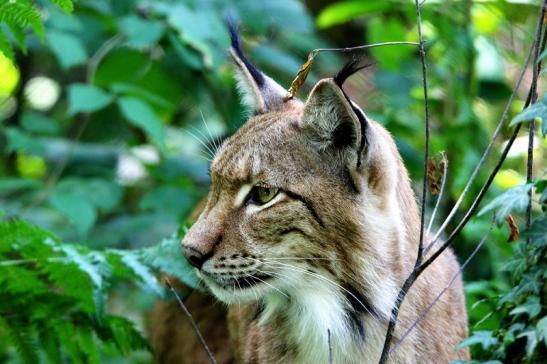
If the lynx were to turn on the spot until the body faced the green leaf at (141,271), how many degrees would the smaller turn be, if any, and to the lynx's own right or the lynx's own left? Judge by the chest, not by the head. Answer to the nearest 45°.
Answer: approximately 90° to the lynx's own right

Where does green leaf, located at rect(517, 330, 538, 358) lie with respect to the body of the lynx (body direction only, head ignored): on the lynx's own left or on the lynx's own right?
on the lynx's own left

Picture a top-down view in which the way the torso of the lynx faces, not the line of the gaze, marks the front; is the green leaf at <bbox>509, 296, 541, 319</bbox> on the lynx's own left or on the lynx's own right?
on the lynx's own left

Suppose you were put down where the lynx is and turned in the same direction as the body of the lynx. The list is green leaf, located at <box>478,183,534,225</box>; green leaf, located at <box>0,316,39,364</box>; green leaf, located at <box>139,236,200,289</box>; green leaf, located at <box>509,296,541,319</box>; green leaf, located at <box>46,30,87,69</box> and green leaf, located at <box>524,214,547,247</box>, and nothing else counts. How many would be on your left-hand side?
3

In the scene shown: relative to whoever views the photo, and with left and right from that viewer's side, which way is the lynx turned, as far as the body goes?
facing the viewer and to the left of the viewer

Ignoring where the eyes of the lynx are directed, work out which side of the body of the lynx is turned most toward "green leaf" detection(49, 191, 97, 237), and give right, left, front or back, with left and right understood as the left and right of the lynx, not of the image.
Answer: right

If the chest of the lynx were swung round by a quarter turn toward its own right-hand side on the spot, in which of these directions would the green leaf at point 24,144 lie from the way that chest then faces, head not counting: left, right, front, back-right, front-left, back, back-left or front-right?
front

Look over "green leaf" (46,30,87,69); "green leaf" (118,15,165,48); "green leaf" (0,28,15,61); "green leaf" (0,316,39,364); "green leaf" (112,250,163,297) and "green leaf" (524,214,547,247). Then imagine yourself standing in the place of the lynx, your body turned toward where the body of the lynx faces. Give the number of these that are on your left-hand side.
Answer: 1

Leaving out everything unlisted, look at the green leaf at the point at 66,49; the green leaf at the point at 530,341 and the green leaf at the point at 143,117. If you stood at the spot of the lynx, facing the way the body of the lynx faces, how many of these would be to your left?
1

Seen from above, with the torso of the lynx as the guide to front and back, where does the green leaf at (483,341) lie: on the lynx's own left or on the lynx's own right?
on the lynx's own left

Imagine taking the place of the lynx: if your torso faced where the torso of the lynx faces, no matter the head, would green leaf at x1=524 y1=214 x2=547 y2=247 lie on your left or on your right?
on your left

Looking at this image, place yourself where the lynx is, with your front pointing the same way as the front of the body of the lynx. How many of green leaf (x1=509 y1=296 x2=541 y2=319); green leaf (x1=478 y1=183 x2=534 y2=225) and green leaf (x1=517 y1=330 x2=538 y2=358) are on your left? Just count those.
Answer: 3
